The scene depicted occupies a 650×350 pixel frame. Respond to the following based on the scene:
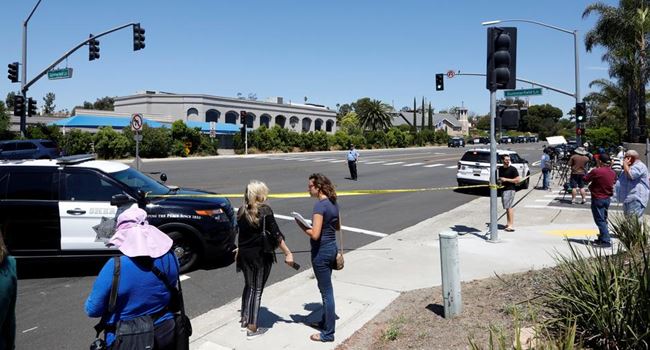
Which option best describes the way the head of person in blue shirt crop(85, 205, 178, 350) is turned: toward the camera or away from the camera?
away from the camera

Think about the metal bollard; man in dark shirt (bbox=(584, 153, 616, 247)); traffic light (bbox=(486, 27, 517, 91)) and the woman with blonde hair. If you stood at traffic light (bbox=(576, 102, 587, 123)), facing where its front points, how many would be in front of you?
4

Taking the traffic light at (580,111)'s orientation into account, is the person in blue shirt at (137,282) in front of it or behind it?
in front

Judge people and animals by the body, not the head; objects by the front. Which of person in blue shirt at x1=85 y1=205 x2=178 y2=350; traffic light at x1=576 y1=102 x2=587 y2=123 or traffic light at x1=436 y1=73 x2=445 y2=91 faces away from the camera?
the person in blue shirt

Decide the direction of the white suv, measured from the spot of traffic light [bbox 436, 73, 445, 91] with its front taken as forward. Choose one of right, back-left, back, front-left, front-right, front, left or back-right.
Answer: front

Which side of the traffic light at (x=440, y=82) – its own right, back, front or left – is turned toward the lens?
front

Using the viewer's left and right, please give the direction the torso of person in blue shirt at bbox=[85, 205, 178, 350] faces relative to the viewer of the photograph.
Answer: facing away from the viewer

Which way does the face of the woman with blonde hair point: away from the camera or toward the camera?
away from the camera

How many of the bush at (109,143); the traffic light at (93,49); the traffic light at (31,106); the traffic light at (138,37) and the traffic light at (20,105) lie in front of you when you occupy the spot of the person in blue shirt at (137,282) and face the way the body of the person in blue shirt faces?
5
